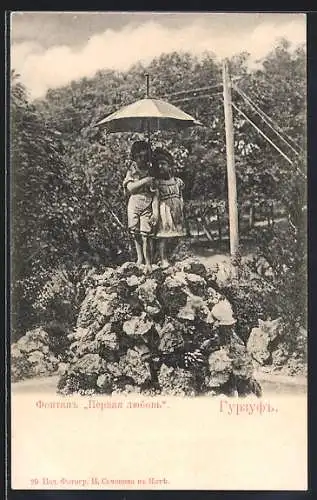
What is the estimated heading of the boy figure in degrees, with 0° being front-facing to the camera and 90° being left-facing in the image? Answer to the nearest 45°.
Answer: approximately 0°
